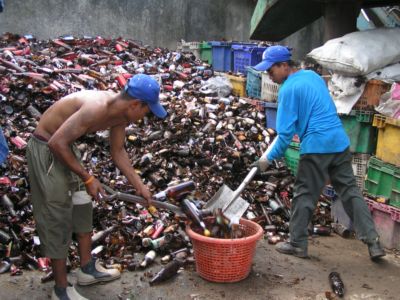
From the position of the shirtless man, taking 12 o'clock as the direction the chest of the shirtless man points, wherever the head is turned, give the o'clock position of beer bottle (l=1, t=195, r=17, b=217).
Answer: The beer bottle is roughly at 8 o'clock from the shirtless man.

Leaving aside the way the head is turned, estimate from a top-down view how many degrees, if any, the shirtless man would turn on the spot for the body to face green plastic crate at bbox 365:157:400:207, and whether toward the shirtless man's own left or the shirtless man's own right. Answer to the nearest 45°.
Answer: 0° — they already face it

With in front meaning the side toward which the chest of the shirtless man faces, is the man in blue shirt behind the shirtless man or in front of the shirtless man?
in front

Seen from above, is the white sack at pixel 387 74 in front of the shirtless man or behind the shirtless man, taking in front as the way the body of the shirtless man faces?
in front

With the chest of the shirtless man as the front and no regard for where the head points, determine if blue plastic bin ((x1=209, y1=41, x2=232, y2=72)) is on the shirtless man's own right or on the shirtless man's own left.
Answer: on the shirtless man's own left

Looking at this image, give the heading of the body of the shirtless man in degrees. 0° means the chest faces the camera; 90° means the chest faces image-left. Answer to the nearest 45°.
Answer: approximately 270°

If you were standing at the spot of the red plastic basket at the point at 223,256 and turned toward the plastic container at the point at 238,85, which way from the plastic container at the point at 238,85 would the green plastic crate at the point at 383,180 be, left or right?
right

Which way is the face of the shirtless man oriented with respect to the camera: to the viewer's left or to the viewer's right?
to the viewer's right

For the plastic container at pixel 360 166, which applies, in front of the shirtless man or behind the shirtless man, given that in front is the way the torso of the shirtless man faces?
in front

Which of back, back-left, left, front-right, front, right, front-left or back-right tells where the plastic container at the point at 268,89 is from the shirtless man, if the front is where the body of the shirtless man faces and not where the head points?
front-left
